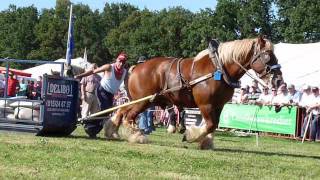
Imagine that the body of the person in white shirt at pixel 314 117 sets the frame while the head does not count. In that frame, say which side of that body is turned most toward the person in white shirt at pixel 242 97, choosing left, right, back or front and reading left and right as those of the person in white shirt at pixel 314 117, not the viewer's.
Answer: right

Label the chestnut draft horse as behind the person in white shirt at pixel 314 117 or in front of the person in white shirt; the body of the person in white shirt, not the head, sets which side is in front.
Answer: in front

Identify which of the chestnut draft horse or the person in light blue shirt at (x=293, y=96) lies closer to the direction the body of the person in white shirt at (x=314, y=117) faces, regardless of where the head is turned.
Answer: the chestnut draft horse

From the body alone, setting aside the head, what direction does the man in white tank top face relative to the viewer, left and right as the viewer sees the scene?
facing the viewer and to the right of the viewer

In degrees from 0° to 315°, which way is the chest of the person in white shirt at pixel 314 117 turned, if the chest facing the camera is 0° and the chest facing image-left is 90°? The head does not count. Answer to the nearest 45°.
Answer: approximately 45°

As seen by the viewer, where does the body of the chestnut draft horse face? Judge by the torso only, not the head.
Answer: to the viewer's right

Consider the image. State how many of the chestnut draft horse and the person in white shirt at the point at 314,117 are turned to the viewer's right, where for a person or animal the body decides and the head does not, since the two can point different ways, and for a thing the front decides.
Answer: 1

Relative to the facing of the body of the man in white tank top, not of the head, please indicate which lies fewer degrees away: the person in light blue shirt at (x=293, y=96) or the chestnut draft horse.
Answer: the chestnut draft horse

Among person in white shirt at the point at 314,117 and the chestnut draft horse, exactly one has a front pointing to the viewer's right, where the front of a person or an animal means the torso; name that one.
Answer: the chestnut draft horse

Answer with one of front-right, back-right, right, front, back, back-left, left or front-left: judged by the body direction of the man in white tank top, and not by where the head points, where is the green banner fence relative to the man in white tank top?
left
